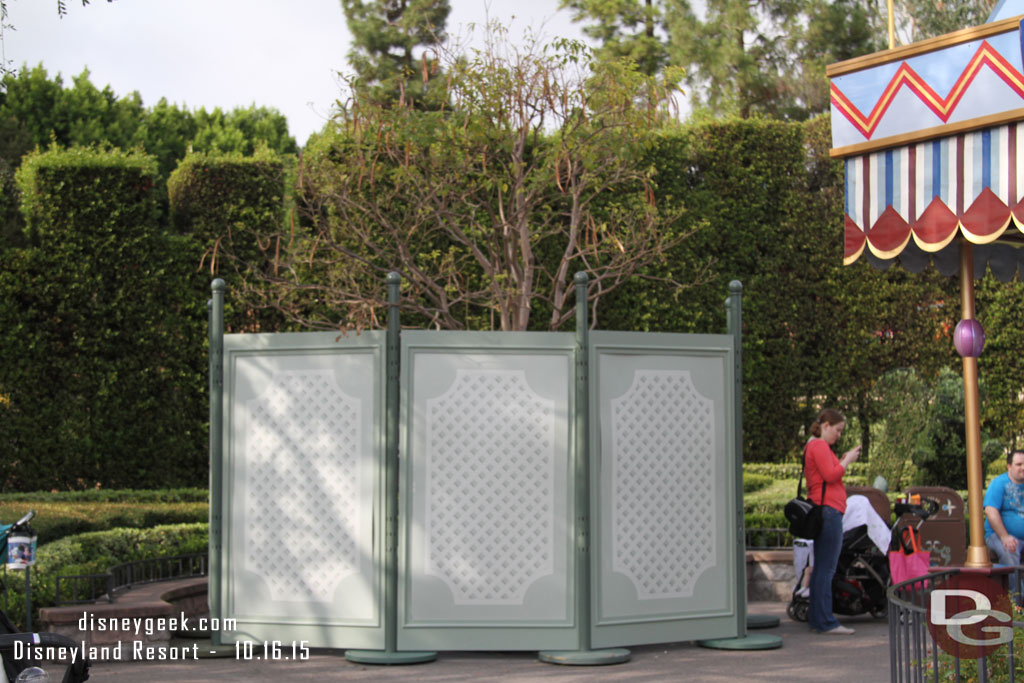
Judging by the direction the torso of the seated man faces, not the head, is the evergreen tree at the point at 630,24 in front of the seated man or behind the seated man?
behind

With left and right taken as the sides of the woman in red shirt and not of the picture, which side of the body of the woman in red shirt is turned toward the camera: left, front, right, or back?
right

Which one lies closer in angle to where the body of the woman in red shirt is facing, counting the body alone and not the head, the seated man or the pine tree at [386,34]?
the seated man

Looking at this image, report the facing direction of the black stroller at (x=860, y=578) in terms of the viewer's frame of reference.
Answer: facing to the left of the viewer

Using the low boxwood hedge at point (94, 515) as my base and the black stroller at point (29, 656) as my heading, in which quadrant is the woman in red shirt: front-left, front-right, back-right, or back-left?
front-left

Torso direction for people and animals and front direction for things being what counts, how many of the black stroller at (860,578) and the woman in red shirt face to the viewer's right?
1

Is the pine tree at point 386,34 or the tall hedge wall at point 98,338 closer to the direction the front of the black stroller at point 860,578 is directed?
the tall hedge wall

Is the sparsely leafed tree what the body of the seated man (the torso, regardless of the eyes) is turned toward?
no

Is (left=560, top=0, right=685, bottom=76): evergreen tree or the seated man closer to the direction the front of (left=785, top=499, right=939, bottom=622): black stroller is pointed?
the evergreen tree

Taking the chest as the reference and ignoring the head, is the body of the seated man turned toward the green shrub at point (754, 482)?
no

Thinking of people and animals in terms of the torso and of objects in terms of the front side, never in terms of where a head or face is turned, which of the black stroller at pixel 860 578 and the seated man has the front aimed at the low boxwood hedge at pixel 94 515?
the black stroller

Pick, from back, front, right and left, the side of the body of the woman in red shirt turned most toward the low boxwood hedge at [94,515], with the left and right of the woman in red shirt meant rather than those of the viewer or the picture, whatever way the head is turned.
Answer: back

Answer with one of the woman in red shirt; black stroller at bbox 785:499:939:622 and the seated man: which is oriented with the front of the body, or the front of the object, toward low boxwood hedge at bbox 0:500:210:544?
the black stroller

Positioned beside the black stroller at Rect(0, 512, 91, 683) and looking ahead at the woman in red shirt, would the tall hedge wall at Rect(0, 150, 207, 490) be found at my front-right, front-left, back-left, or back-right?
front-left

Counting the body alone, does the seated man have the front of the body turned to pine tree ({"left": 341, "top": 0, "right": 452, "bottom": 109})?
no

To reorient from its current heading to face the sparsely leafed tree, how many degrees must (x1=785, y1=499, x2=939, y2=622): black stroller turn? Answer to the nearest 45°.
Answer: approximately 45° to its right

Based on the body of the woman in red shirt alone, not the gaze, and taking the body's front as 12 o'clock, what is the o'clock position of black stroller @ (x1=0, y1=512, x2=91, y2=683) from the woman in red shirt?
The black stroller is roughly at 4 o'clock from the woman in red shirt.

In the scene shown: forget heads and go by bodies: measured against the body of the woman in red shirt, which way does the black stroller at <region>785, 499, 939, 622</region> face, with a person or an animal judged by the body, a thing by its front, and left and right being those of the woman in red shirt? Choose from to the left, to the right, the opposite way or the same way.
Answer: the opposite way
